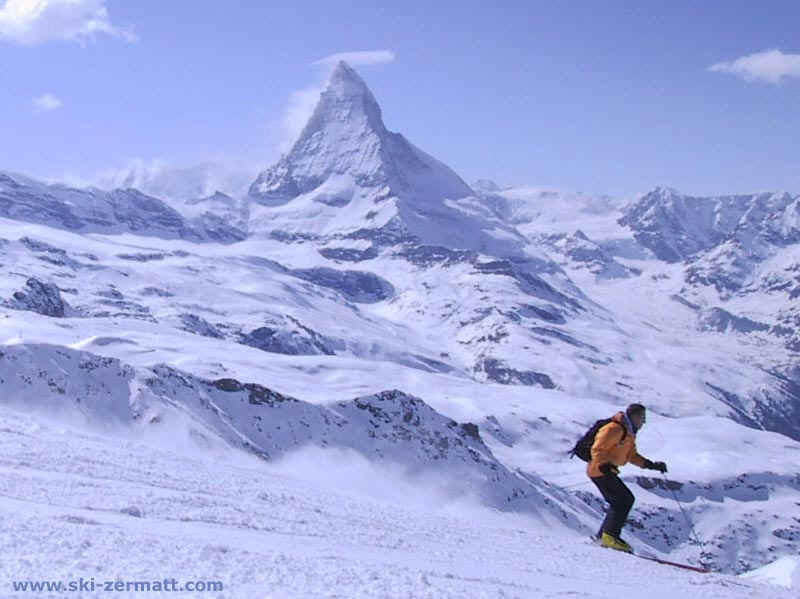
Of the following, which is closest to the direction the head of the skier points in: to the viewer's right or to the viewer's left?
to the viewer's right

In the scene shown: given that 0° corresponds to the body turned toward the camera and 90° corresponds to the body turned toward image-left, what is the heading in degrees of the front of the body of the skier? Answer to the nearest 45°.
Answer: approximately 270°
